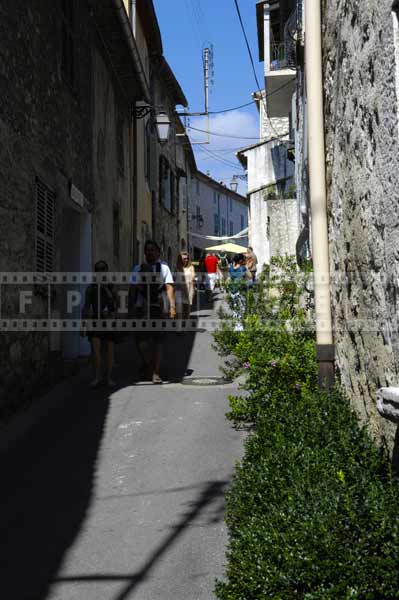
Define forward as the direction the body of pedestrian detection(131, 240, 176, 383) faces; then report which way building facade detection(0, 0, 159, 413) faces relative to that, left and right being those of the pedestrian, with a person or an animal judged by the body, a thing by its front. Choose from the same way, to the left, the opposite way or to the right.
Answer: to the left

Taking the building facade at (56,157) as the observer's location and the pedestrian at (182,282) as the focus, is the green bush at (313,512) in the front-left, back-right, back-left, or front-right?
back-right

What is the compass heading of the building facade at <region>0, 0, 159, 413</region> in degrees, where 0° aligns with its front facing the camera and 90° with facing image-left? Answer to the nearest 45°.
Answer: approximately 270°

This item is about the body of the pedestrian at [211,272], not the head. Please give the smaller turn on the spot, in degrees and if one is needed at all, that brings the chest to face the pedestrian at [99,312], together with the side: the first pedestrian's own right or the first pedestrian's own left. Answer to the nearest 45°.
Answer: approximately 180°

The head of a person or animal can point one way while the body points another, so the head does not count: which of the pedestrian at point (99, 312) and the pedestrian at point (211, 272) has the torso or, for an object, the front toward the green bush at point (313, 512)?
the pedestrian at point (99, 312)

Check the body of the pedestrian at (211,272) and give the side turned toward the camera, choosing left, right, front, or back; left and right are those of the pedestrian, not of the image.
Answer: back

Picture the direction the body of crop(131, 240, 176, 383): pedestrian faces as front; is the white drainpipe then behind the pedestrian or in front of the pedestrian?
in front

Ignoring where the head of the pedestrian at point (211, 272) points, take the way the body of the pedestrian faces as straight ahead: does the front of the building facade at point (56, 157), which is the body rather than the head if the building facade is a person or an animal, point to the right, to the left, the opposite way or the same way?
to the right

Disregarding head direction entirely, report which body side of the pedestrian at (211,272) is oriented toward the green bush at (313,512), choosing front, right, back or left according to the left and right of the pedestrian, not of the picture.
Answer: back

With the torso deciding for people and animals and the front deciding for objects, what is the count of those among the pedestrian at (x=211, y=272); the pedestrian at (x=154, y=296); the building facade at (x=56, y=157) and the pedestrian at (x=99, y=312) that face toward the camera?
2
